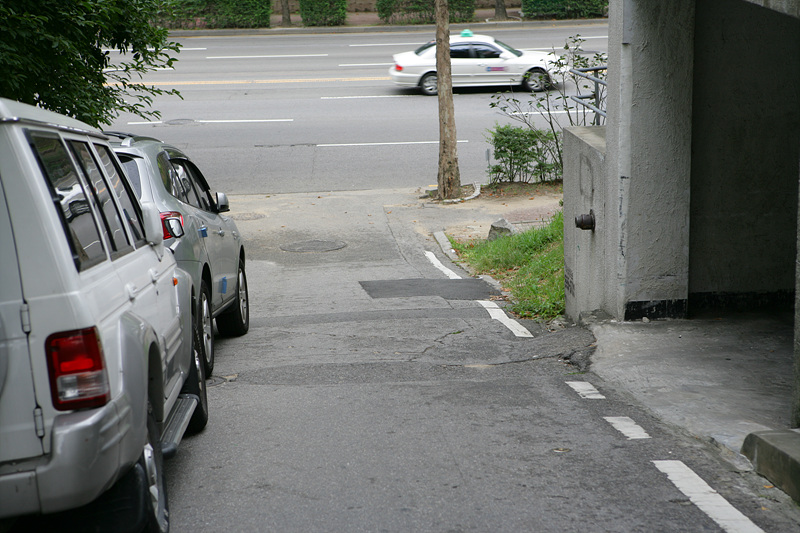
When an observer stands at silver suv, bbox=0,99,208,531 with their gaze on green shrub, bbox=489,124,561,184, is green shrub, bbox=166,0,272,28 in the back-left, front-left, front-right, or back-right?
front-left

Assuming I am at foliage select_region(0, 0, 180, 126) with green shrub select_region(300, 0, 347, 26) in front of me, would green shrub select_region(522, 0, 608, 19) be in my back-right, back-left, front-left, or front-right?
front-right

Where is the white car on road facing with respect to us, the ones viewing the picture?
facing to the right of the viewer

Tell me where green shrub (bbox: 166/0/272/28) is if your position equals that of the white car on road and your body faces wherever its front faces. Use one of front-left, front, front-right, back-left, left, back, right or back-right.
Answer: back-left

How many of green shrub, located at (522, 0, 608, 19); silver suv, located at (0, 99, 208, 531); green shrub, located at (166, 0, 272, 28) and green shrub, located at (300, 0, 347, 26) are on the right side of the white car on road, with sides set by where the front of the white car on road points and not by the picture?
1

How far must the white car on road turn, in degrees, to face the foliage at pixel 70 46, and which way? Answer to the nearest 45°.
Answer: approximately 90° to its right

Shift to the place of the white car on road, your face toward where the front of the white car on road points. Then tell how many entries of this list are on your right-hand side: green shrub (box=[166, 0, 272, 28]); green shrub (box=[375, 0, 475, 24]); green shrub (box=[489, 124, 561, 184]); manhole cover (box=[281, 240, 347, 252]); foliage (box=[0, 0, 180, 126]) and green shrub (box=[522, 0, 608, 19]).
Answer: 3

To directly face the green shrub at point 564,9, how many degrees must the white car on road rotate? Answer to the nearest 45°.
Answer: approximately 90° to its left

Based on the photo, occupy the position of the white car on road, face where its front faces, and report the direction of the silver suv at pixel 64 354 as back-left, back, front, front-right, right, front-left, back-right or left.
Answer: right

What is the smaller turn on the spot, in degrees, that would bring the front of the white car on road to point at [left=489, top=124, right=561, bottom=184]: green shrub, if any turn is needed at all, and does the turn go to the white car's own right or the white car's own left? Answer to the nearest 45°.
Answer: approximately 90° to the white car's own right

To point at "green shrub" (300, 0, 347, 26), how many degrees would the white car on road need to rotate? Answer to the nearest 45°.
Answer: approximately 135° to its left

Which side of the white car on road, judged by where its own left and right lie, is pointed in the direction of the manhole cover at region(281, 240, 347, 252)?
right

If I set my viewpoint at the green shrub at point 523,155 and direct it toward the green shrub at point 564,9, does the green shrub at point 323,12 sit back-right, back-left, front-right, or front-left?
front-left

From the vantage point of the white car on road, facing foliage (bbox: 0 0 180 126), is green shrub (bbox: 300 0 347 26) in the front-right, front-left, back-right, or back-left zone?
back-right

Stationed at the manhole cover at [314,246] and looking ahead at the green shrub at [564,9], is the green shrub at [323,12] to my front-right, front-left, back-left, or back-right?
front-left
